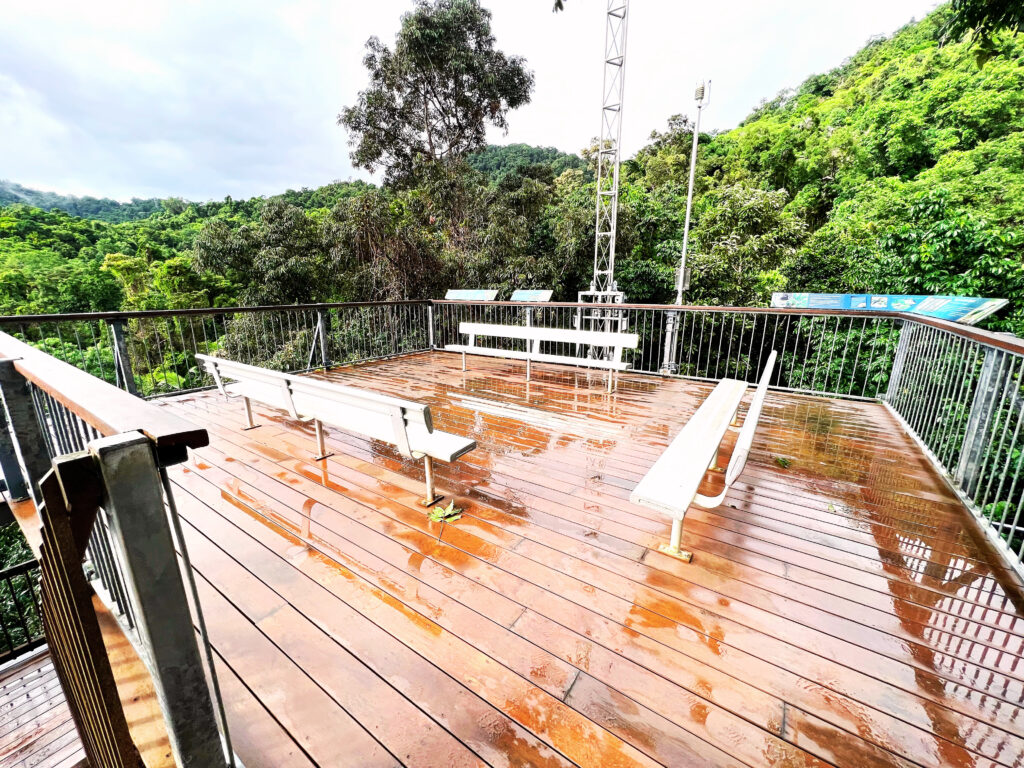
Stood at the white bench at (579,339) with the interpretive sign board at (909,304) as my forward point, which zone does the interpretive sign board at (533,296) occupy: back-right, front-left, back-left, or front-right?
back-left

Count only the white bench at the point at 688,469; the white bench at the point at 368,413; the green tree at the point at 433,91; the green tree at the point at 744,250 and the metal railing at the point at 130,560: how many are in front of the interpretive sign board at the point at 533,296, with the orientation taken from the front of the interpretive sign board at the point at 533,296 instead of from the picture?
3

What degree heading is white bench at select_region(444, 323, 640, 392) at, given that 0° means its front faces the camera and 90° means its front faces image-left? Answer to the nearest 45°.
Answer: approximately 45°

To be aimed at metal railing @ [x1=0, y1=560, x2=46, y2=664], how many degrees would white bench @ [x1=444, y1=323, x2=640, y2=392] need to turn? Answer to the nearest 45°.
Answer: approximately 45° to its right

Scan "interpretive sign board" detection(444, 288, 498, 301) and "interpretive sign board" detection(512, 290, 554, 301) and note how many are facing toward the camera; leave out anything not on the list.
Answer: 2

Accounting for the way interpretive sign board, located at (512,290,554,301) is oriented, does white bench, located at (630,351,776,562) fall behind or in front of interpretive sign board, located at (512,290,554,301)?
in front

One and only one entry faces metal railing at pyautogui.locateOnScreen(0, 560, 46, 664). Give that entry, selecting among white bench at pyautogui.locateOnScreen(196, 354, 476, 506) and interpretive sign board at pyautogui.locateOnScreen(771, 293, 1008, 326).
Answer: the interpretive sign board

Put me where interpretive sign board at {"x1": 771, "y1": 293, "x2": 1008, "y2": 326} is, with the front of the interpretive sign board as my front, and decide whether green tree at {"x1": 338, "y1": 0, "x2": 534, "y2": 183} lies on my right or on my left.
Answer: on my right

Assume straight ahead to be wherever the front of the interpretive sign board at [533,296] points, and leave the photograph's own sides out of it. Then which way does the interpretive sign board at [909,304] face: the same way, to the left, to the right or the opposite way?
to the right

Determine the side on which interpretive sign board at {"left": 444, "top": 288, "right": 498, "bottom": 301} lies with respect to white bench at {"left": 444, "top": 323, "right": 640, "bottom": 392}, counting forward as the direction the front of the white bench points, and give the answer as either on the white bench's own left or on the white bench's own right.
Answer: on the white bench's own right

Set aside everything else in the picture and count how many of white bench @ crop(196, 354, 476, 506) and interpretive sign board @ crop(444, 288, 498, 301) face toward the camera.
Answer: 1

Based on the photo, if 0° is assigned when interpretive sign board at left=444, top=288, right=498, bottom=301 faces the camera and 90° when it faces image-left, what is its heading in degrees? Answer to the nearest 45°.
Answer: approximately 0°

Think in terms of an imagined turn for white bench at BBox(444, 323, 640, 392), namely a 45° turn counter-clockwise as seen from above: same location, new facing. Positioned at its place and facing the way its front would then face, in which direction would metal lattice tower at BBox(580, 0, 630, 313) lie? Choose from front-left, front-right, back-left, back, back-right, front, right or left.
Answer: back
